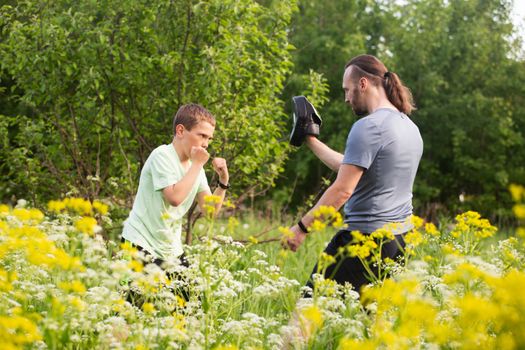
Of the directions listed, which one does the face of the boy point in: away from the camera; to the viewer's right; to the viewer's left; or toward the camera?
to the viewer's right

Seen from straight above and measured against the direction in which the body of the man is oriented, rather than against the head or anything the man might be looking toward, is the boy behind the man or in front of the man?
in front

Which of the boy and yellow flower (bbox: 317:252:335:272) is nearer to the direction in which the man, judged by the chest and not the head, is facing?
the boy

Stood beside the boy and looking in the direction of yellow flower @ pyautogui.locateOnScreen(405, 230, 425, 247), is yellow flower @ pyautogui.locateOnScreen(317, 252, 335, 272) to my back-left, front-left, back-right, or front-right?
front-right

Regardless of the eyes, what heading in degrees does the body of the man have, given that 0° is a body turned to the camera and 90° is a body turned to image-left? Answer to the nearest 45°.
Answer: approximately 135°

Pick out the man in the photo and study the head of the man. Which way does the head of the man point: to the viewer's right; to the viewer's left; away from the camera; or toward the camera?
to the viewer's left

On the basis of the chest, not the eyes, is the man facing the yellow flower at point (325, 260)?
no
